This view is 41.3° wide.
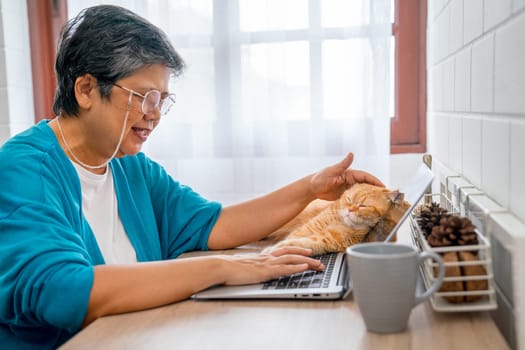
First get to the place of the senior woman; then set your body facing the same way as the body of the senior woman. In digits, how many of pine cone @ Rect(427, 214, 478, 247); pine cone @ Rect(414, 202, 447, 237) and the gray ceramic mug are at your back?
0

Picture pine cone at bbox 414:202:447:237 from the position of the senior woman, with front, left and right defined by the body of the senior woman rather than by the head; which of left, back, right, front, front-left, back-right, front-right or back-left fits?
front

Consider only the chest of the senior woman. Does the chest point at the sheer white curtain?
no

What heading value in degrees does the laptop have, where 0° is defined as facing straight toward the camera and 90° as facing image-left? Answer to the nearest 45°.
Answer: approximately 90°

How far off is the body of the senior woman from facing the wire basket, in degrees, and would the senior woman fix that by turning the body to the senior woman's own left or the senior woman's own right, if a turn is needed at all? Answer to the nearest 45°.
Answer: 0° — they already face it

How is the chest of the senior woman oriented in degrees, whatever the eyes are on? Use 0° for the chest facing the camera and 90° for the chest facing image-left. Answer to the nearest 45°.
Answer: approximately 315°

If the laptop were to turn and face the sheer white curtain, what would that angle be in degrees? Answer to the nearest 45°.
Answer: approximately 90° to its right

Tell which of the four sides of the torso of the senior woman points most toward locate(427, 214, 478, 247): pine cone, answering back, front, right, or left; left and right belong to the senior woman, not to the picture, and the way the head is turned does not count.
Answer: front
